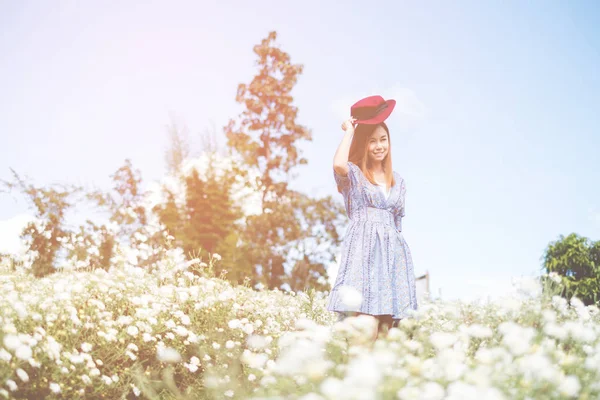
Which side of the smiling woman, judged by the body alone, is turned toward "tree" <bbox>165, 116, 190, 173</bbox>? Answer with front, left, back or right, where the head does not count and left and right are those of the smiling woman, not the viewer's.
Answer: back

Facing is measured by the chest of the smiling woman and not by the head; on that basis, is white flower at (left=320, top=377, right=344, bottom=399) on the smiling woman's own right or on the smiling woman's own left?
on the smiling woman's own right

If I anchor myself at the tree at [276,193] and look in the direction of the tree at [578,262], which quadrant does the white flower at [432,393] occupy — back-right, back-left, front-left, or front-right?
front-right

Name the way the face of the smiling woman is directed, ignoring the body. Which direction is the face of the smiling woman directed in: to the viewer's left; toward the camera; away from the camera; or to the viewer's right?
toward the camera

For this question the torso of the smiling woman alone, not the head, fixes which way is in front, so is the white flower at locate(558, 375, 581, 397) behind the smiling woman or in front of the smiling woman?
in front

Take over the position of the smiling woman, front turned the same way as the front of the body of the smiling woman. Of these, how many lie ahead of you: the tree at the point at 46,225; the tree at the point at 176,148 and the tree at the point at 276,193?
0

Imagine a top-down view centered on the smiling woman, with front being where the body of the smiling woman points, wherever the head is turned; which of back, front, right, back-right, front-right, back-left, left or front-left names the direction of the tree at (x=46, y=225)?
back

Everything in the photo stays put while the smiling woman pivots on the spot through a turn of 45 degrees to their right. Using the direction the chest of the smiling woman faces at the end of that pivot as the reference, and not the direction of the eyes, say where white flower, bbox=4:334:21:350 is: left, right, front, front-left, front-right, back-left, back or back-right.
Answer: front-right

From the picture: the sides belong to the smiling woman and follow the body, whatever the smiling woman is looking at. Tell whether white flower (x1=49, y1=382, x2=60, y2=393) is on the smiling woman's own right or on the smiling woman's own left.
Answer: on the smiling woman's own right

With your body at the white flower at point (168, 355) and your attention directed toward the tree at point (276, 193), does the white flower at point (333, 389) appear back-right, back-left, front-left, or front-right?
back-right

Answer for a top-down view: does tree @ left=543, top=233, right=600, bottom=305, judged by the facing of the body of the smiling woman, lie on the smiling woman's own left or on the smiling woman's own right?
on the smiling woman's own left

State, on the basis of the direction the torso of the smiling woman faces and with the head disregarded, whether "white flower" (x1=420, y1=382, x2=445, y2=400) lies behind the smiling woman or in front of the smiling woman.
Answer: in front

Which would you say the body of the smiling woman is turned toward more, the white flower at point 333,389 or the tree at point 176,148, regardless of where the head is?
the white flower

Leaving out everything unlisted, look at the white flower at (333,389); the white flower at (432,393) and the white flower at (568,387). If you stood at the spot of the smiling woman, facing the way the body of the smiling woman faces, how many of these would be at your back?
0

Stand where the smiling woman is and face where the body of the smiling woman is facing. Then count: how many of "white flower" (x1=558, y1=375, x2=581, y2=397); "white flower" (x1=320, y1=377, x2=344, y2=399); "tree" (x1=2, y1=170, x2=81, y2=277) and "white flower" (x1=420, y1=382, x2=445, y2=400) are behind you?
1

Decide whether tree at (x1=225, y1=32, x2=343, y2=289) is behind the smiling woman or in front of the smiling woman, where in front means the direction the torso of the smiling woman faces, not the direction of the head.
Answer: behind

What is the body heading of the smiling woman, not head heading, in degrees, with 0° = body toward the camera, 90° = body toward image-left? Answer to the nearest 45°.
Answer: approximately 315°

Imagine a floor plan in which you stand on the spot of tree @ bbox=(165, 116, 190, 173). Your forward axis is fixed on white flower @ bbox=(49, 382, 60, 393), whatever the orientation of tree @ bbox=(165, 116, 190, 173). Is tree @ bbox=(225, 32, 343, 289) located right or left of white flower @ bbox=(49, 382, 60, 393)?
left
